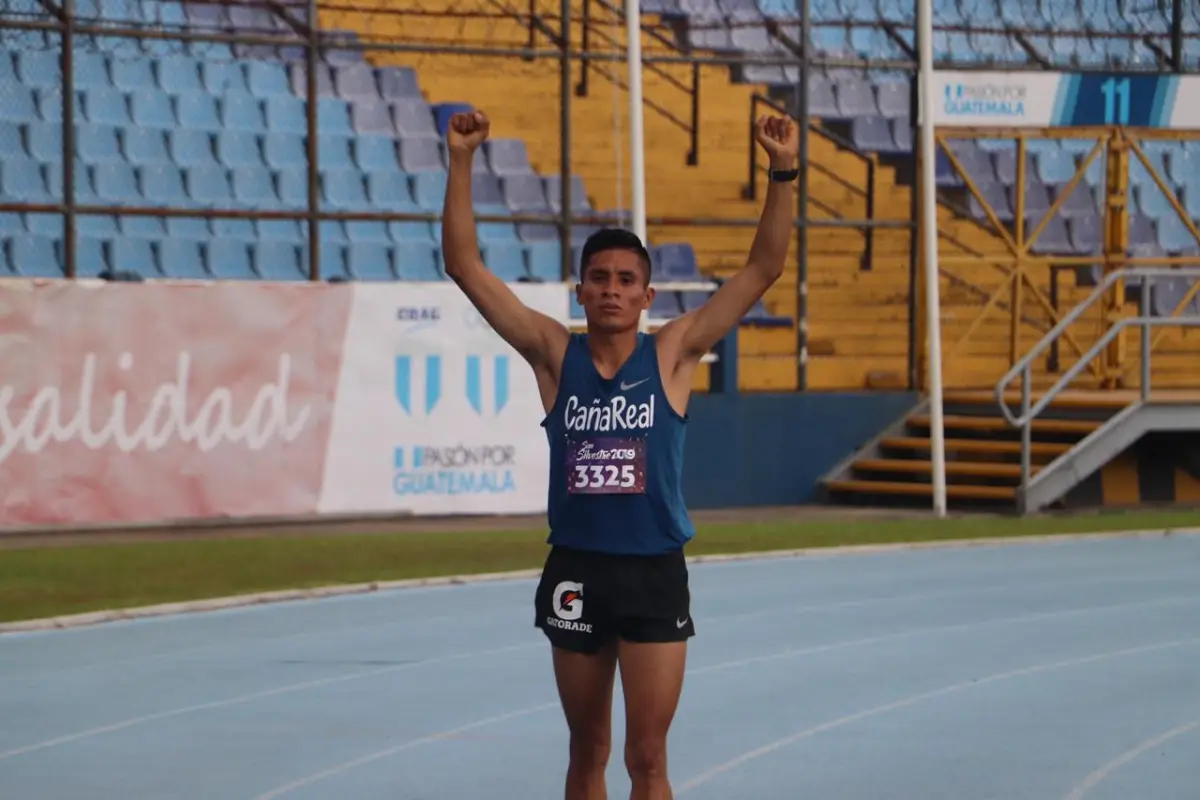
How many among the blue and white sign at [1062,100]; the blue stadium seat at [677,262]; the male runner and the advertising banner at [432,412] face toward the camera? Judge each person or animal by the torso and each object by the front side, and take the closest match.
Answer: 4

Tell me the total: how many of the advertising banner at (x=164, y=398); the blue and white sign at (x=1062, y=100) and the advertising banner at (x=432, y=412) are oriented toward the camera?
3

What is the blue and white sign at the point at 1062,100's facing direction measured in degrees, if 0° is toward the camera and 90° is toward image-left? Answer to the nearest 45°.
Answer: approximately 0°

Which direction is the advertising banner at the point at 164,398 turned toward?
toward the camera

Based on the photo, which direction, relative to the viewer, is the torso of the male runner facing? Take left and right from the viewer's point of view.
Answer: facing the viewer

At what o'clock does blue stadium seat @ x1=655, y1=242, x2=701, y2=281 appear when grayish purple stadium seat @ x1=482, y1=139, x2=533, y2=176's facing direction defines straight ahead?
blue stadium seat @ x1=655, y1=242, x2=701, y2=281 is roughly at 11 o'clock from grayish purple stadium seat @ x1=482, y1=139, x2=533, y2=176.

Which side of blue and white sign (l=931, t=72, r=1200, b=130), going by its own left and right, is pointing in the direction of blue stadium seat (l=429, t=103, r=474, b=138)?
right

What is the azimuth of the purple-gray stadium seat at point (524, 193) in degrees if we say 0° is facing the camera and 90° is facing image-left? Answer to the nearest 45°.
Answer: approximately 315°

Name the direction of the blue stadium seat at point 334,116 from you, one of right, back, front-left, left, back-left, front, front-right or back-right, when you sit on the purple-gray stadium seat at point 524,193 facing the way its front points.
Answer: back-right

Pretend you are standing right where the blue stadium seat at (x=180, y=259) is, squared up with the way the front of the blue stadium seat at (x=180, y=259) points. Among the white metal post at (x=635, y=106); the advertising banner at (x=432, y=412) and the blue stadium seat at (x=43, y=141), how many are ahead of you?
2

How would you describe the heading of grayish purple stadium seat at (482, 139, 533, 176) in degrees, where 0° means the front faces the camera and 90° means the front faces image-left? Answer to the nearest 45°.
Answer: approximately 315°

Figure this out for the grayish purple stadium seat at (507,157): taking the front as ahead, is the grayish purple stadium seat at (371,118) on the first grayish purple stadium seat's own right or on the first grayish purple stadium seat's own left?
on the first grayish purple stadium seat's own right

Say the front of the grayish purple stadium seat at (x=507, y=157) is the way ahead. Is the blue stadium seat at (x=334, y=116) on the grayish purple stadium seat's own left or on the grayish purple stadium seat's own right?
on the grayish purple stadium seat's own right
